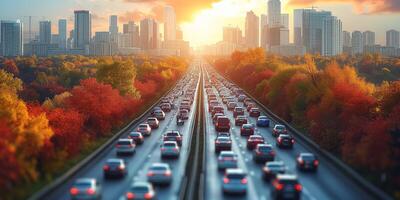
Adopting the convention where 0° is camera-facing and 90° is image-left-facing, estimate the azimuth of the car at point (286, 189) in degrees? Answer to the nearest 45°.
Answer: approximately 180°

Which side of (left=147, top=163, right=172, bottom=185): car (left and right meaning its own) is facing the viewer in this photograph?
back

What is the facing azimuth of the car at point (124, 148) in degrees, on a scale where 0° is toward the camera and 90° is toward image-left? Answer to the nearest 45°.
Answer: approximately 180°

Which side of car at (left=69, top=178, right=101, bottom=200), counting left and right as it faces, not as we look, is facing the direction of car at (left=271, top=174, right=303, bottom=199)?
right

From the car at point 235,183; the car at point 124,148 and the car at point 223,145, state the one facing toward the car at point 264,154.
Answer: the car at point 235,183

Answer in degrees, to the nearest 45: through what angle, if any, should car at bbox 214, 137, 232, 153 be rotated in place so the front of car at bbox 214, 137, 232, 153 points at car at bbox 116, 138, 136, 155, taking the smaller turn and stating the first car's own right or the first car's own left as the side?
approximately 135° to the first car's own left

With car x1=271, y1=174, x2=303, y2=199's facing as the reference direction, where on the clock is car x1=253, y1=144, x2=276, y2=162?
car x1=253, y1=144, x2=276, y2=162 is roughly at 12 o'clock from car x1=271, y1=174, x2=303, y2=199.

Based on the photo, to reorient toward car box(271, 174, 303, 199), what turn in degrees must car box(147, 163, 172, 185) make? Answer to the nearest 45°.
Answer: approximately 135° to its right

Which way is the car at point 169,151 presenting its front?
away from the camera

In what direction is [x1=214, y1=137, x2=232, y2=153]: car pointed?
away from the camera

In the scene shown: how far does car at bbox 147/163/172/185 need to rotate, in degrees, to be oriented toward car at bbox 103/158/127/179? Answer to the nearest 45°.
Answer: approximately 45° to its left

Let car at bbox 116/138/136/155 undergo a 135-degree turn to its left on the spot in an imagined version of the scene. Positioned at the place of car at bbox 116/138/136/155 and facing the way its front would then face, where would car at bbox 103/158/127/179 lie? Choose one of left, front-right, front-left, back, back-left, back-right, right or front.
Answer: front-left

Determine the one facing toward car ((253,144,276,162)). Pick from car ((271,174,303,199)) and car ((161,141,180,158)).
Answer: car ((271,174,303,199))

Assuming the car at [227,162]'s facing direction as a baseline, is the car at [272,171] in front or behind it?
behind

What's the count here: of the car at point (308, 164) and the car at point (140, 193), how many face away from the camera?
2

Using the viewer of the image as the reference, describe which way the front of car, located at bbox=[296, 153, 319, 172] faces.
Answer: facing away from the viewer

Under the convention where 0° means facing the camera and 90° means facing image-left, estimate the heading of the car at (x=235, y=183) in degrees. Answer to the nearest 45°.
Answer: approximately 180°

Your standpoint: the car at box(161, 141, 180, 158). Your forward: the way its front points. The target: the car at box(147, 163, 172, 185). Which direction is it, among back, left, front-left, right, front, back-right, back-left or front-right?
back
